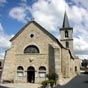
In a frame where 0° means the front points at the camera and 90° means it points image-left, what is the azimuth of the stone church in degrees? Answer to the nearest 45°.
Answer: approximately 0°

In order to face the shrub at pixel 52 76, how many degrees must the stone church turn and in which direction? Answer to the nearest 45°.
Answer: approximately 45° to its left
